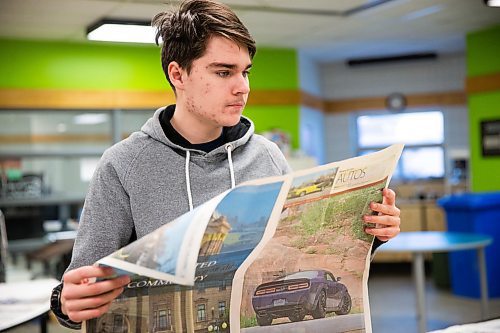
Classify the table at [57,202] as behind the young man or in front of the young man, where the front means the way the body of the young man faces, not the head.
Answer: behind

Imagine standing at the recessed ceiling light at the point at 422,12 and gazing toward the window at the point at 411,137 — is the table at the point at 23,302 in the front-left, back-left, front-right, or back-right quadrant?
back-left

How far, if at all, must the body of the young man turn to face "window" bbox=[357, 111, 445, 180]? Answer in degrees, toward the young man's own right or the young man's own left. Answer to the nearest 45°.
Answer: approximately 135° to the young man's own left

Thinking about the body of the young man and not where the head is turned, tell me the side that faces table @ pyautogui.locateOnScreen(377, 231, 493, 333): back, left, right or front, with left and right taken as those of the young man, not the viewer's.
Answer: left

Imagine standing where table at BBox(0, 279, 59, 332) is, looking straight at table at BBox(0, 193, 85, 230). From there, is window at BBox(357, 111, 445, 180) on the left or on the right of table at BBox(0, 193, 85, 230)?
right

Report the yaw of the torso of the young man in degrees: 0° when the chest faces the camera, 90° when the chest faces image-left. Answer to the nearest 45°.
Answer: approximately 315°

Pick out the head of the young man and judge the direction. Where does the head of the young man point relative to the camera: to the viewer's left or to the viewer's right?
to the viewer's right
